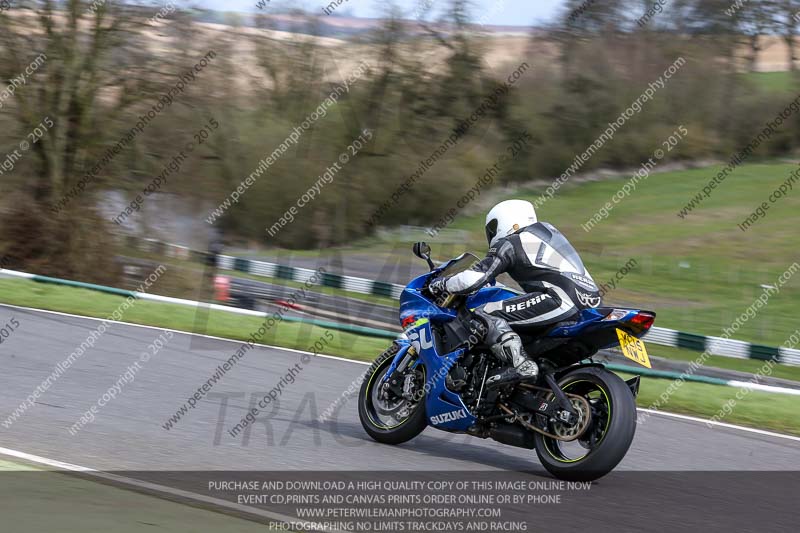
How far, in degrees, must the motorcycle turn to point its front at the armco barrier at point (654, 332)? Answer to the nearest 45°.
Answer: approximately 45° to its right

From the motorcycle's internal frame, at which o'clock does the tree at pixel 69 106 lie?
The tree is roughly at 12 o'clock from the motorcycle.

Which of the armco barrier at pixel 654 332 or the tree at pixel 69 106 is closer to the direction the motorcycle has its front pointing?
the tree

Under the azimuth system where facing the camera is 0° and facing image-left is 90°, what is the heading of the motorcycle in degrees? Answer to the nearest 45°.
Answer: approximately 135°

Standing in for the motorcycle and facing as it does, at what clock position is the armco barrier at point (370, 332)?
The armco barrier is roughly at 1 o'clock from the motorcycle.
